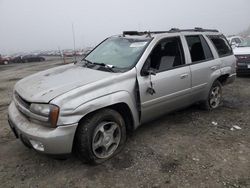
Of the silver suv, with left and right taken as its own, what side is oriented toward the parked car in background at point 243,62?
back

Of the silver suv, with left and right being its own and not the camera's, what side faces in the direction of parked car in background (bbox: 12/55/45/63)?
right

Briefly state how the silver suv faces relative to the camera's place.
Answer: facing the viewer and to the left of the viewer
